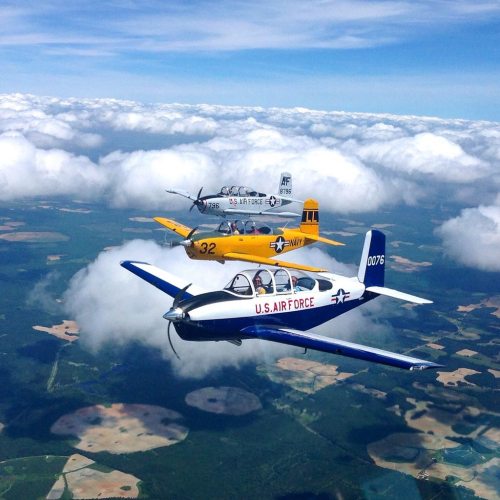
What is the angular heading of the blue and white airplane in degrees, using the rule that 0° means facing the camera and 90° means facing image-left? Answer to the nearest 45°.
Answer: approximately 45°
